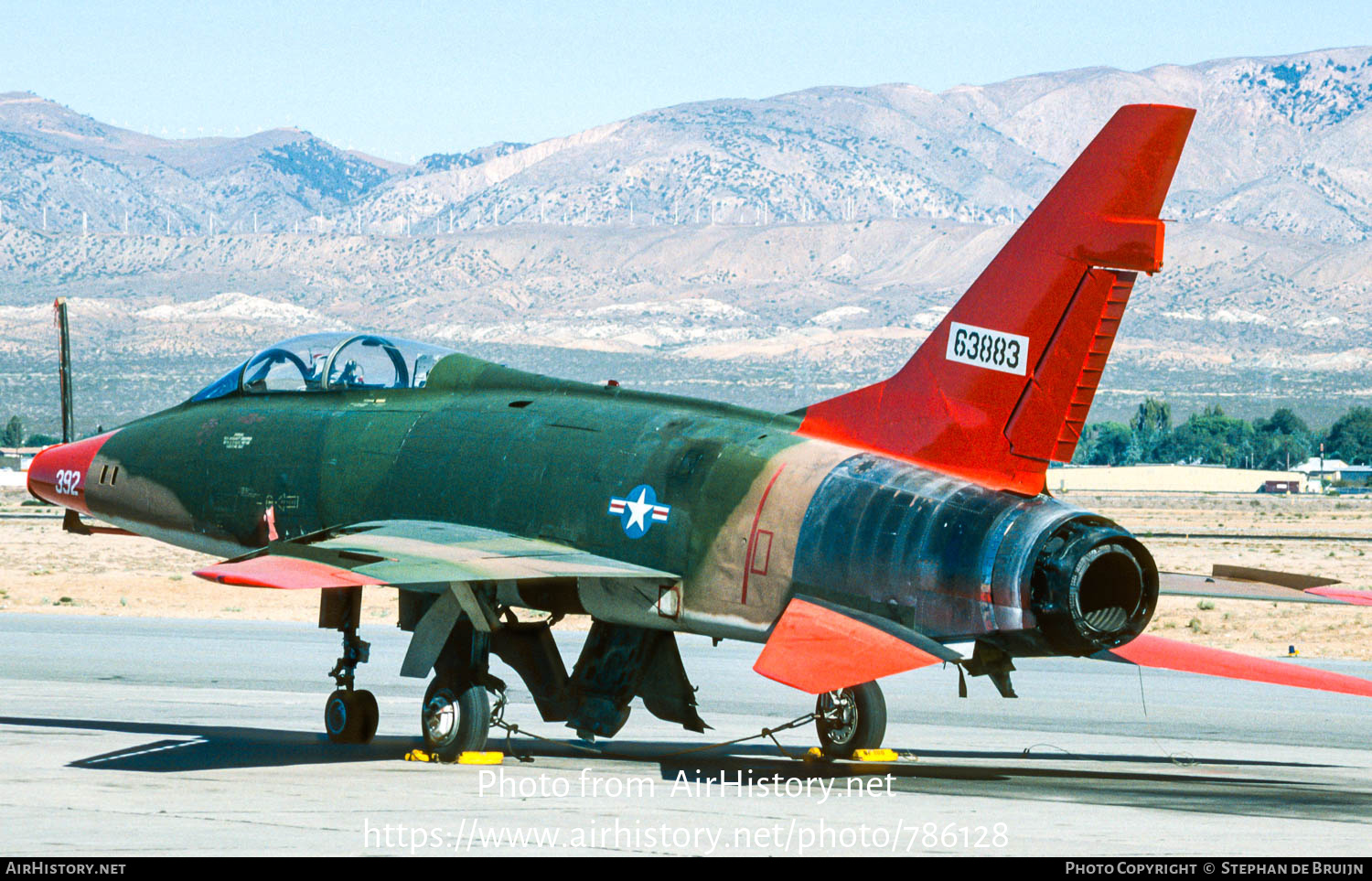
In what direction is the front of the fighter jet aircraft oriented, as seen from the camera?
facing away from the viewer and to the left of the viewer
